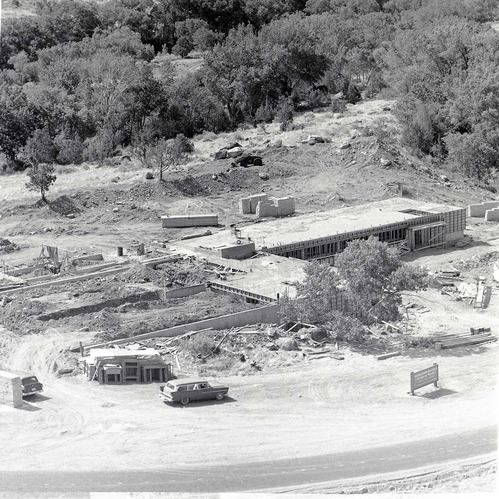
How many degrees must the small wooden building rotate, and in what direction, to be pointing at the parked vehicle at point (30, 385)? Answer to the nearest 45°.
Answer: approximately 90° to its right

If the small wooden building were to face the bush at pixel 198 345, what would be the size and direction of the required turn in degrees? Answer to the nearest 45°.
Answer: approximately 135° to its left

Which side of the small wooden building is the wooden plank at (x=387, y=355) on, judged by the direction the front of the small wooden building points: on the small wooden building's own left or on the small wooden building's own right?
on the small wooden building's own left

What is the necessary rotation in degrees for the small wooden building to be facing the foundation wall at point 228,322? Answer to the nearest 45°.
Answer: approximately 135° to its left

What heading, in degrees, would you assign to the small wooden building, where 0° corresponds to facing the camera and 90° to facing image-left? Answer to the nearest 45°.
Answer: approximately 0°

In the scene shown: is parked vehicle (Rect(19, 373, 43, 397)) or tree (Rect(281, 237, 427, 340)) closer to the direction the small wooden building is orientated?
the parked vehicle

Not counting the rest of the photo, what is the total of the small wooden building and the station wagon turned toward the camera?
1

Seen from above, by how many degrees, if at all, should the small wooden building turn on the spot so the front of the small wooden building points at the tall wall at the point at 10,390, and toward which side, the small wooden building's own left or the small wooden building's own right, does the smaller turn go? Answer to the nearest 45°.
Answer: approximately 45° to the small wooden building's own right
